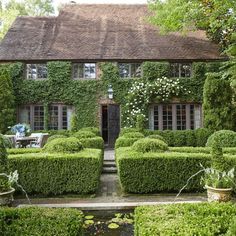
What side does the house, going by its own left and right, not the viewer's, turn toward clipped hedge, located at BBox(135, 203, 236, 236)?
front

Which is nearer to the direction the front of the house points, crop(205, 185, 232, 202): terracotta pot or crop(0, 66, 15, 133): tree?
the terracotta pot

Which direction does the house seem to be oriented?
toward the camera

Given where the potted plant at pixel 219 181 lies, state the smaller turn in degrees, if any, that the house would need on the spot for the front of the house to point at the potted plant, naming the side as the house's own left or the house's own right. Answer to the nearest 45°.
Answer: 0° — it already faces it

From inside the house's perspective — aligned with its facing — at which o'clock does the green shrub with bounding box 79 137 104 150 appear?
The green shrub is roughly at 12 o'clock from the house.

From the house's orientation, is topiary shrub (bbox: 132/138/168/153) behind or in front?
in front

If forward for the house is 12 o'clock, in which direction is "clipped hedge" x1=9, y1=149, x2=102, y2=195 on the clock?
The clipped hedge is roughly at 12 o'clock from the house.

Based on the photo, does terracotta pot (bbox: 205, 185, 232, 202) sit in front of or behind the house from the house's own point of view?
in front

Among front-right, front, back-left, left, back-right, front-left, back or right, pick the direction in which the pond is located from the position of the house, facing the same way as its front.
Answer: front

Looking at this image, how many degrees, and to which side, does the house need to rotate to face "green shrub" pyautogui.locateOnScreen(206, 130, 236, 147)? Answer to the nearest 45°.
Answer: approximately 45° to its left

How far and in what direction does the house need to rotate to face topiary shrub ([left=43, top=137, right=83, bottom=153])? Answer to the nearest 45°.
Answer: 0° — it already faces it

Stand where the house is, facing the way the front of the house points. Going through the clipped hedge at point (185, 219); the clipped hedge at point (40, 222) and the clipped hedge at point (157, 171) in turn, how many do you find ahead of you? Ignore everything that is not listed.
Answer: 3

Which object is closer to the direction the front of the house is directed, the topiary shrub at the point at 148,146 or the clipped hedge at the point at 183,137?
the topiary shrub
